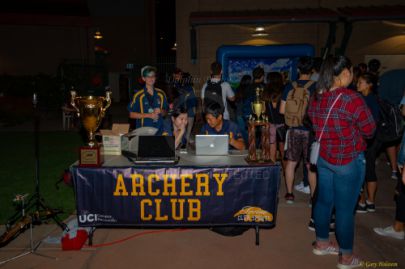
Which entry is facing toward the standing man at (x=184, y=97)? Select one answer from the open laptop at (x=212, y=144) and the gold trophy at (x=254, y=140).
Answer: the open laptop

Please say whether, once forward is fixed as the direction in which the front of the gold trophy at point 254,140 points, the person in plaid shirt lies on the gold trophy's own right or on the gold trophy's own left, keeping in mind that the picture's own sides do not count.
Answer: on the gold trophy's own left

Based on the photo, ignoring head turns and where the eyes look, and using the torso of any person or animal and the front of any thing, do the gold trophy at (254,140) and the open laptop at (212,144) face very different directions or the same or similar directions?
very different directions

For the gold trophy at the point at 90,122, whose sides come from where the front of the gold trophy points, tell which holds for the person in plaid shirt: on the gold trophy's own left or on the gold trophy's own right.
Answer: on the gold trophy's own left

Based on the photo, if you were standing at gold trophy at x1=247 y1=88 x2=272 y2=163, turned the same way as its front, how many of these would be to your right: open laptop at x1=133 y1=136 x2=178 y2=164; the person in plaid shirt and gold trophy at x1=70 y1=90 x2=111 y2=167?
2

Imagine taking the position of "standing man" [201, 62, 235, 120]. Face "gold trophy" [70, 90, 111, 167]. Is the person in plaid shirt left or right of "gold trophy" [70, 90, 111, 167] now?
left

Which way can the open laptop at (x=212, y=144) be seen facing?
away from the camera

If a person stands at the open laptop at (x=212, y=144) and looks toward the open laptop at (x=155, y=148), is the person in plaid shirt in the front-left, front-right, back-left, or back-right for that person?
back-left

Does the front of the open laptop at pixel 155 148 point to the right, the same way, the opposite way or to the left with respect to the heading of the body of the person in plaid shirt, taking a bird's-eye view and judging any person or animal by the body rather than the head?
to the right

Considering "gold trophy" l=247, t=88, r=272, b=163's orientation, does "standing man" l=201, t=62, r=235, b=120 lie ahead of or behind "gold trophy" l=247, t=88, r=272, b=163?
behind
